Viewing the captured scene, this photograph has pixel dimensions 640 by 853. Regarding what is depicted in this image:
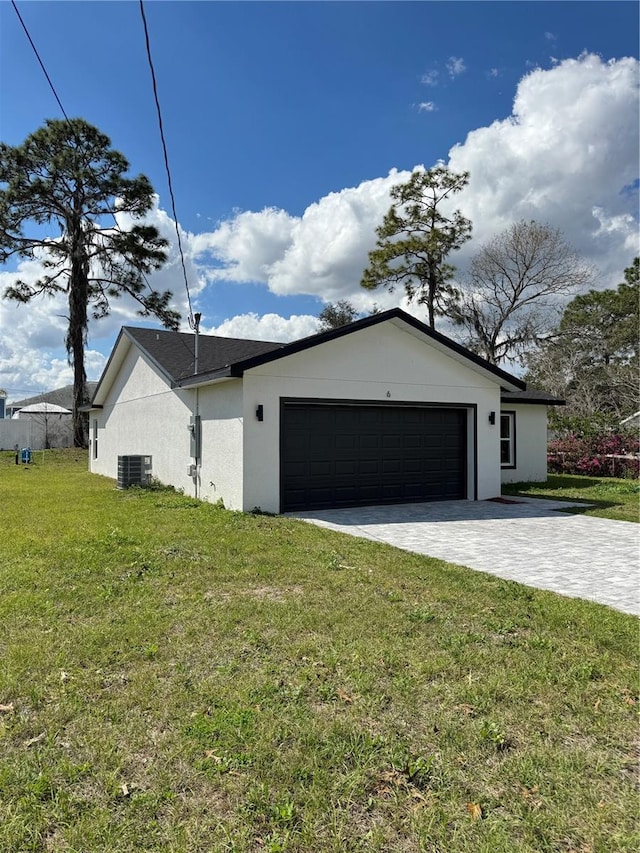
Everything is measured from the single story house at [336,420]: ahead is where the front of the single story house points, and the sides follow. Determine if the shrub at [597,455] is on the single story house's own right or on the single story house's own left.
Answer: on the single story house's own left

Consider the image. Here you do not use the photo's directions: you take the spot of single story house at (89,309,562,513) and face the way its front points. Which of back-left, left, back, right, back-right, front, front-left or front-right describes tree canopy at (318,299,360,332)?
back-left

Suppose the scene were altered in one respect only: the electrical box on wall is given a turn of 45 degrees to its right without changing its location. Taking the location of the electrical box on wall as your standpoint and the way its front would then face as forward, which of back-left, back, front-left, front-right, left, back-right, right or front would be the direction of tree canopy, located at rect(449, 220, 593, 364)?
back-right

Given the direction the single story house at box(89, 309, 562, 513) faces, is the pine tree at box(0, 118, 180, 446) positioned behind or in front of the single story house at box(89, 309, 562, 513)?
behind

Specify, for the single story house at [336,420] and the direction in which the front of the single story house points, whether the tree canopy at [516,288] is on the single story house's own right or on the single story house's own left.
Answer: on the single story house's own left

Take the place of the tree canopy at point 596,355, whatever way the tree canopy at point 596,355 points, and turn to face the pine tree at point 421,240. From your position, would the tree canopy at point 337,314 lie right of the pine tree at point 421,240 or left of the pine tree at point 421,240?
right

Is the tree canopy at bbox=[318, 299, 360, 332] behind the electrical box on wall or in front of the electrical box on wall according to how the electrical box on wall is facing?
behind

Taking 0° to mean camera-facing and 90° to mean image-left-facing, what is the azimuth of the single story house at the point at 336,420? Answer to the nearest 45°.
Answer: approximately 315°

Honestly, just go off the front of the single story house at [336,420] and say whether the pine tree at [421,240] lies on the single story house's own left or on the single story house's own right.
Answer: on the single story house's own left

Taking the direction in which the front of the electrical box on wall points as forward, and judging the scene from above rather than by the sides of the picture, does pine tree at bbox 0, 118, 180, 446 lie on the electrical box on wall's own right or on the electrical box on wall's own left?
on the electrical box on wall's own right

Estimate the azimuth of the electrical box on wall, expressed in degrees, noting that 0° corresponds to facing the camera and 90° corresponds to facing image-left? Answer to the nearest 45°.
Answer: approximately 45°
